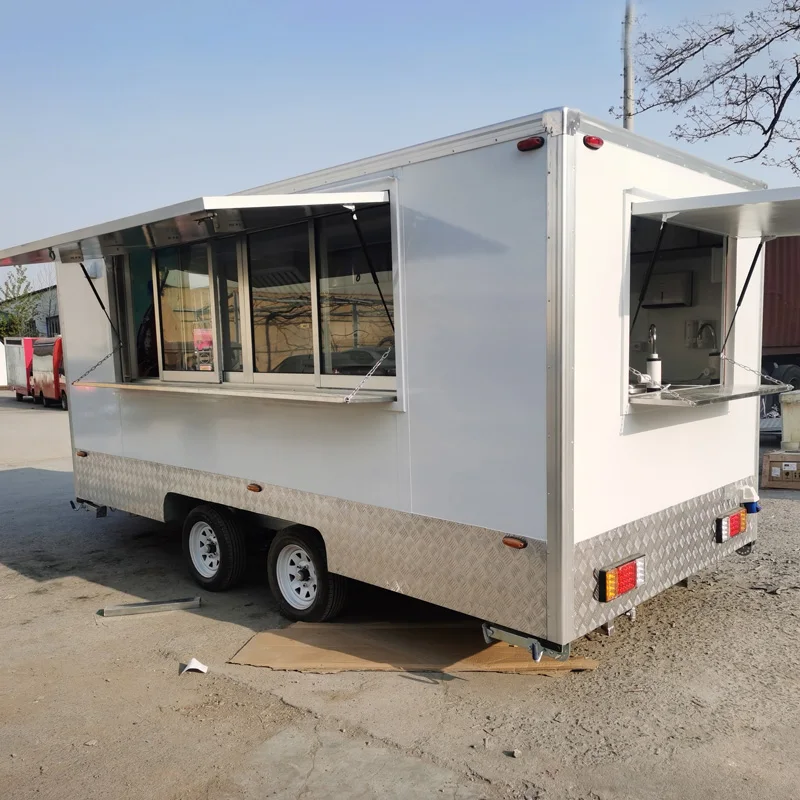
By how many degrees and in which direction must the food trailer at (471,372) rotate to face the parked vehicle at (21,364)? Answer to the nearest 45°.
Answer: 0° — it already faces it

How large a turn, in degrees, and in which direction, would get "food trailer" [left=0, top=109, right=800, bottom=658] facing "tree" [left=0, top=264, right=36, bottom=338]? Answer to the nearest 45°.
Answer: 0° — it already faces it

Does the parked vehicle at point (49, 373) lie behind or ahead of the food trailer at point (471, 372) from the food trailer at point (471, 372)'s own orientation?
ahead

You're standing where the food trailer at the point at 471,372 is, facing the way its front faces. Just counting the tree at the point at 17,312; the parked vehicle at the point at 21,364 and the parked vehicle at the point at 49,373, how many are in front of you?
3

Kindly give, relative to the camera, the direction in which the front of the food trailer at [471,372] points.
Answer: facing away from the viewer and to the left of the viewer

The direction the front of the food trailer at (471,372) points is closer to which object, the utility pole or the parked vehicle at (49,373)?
the parked vehicle
